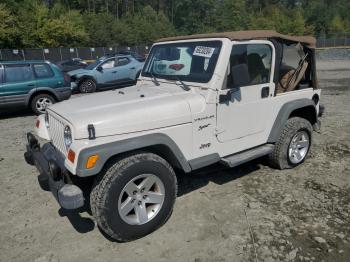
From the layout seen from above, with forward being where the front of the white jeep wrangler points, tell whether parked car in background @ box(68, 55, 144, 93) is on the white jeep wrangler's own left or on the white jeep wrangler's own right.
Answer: on the white jeep wrangler's own right

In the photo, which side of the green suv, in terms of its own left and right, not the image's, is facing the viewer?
left

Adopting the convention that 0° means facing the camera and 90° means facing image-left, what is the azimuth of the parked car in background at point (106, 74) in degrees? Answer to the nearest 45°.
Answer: approximately 45°

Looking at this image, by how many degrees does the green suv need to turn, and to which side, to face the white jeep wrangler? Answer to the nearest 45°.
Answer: approximately 90° to its left

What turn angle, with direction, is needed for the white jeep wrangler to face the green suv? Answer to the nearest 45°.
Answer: approximately 90° to its right
